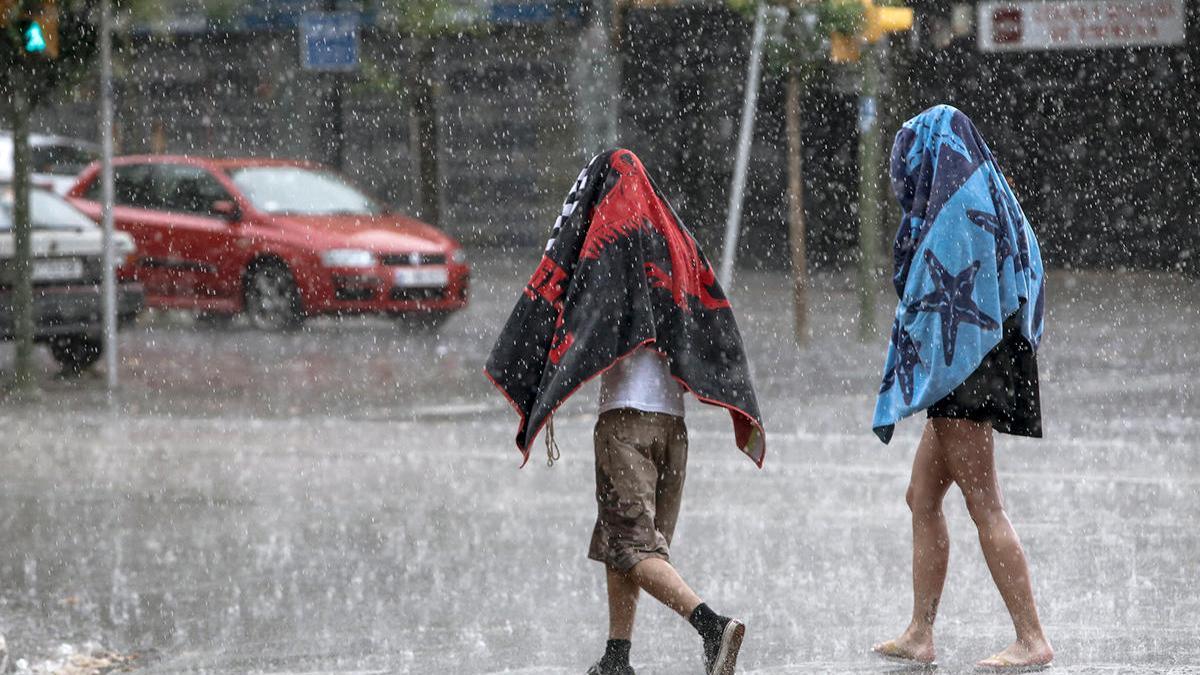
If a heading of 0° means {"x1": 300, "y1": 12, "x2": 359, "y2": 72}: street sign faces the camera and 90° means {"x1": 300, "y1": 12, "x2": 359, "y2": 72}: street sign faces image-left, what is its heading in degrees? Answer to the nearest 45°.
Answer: approximately 0°

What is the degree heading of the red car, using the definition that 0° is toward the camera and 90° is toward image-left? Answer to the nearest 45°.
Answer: approximately 315°

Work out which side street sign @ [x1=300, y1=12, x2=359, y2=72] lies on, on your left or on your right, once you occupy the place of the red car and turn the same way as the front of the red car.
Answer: on your left

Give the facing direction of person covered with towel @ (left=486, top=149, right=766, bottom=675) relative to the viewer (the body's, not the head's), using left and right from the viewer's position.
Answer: facing away from the viewer and to the left of the viewer

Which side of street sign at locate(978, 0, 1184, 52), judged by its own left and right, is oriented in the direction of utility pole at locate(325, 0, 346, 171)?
right

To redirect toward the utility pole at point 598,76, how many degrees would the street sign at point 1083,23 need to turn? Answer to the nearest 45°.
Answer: approximately 90° to its right

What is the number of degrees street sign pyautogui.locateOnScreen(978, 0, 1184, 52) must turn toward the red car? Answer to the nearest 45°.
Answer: approximately 45° to its right

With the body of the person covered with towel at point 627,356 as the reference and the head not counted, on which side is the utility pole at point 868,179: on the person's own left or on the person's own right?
on the person's own right
